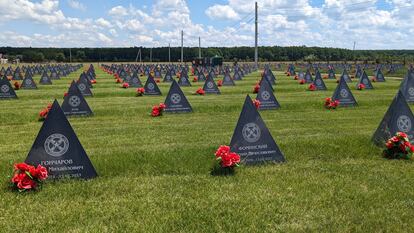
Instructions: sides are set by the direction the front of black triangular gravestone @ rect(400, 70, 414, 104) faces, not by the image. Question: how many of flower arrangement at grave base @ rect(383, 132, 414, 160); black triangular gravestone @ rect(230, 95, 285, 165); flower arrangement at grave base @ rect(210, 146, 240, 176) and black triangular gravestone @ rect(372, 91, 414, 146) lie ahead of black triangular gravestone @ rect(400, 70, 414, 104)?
4

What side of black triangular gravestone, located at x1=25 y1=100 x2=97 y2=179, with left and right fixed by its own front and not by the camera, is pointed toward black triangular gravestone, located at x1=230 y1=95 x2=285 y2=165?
left

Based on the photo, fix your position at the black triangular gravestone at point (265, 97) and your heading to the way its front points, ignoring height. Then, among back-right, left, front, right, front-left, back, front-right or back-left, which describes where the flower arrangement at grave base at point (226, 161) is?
front

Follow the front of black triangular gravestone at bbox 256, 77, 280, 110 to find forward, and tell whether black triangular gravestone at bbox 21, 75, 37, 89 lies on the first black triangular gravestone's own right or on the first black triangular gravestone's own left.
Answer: on the first black triangular gravestone's own right

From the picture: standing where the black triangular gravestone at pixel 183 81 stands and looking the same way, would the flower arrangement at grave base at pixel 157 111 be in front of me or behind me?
in front

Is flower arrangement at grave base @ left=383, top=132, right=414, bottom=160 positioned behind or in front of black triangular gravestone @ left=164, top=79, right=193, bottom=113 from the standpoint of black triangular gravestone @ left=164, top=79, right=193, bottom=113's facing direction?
in front

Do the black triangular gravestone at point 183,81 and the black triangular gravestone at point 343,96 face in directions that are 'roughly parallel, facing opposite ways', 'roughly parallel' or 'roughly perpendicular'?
roughly parallel

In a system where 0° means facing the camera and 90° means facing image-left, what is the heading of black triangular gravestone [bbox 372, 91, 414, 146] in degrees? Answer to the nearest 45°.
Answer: approximately 0°

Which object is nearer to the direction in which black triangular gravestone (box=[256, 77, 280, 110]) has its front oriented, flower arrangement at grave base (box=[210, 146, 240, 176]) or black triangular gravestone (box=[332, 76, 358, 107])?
the flower arrangement at grave base

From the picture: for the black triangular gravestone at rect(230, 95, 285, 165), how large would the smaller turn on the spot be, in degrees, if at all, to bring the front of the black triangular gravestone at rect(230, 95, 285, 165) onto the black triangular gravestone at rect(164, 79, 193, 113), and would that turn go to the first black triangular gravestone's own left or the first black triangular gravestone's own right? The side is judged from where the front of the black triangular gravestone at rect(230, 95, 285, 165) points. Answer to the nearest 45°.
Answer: approximately 180°

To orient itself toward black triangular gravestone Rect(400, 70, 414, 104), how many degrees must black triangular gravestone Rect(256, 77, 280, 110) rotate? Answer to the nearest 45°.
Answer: approximately 90° to its left

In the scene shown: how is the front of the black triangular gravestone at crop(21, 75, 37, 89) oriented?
toward the camera

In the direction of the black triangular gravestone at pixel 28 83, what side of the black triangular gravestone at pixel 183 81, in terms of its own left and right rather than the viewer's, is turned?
right

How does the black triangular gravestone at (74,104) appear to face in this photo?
toward the camera

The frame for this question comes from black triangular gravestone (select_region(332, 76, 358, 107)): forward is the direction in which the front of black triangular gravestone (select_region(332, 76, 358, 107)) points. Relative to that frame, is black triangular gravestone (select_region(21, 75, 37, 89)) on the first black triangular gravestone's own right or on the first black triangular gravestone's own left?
on the first black triangular gravestone's own right

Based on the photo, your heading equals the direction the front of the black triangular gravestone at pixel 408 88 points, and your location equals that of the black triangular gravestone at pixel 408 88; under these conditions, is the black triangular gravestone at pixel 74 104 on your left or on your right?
on your right

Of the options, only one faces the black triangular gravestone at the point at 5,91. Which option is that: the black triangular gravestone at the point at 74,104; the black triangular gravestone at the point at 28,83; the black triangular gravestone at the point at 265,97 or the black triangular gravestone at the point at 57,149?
the black triangular gravestone at the point at 28,83

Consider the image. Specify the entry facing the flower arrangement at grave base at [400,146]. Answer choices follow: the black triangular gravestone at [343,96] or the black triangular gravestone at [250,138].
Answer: the black triangular gravestone at [343,96]
